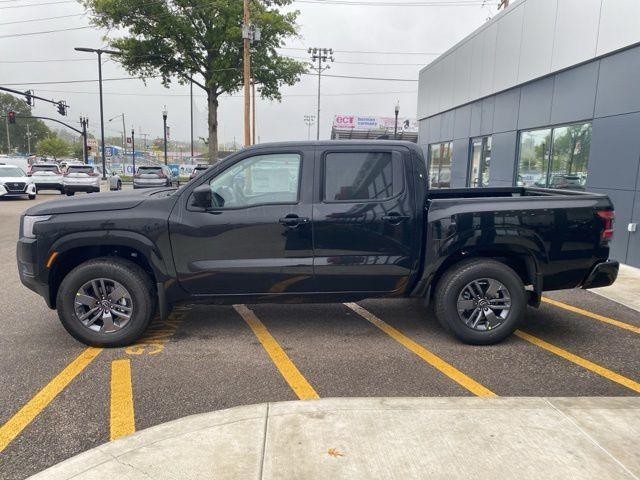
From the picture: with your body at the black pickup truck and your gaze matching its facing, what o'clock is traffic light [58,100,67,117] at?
The traffic light is roughly at 2 o'clock from the black pickup truck.

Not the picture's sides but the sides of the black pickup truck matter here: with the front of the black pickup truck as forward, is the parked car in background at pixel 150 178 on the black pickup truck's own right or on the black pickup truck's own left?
on the black pickup truck's own right

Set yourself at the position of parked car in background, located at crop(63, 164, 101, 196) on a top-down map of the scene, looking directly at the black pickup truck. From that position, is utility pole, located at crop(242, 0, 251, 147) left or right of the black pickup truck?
left

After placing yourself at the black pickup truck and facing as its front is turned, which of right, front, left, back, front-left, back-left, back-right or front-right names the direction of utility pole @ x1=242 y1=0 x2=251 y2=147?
right

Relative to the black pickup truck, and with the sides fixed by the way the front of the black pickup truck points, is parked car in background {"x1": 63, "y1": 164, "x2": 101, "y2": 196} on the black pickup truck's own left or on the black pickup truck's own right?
on the black pickup truck's own right

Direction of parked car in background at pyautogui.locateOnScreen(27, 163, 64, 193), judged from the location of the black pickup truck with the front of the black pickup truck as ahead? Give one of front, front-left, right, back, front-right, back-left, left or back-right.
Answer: front-right

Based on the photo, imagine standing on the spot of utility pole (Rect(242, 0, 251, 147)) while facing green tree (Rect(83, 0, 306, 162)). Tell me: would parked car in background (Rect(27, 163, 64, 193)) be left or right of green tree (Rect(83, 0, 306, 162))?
left

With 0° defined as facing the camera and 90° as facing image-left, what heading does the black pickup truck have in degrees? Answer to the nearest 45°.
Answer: approximately 90°

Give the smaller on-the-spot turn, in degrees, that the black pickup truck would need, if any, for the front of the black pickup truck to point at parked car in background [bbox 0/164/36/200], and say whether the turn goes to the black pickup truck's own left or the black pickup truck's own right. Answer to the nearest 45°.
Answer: approximately 45° to the black pickup truck's own right

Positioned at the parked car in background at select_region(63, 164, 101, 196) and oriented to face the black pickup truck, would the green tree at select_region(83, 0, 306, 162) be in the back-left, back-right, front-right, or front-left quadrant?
back-left
